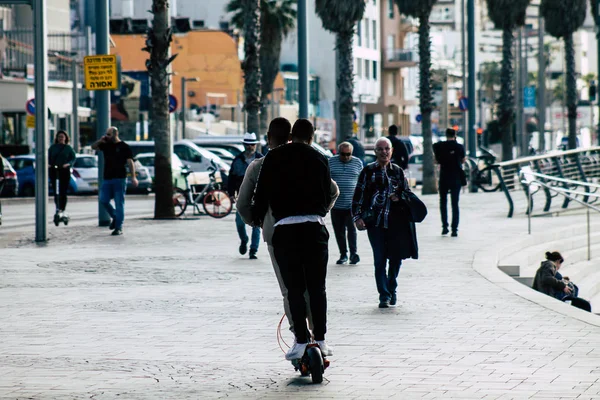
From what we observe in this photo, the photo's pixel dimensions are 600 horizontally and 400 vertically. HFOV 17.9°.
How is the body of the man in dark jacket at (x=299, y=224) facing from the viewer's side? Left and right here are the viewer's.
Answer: facing away from the viewer

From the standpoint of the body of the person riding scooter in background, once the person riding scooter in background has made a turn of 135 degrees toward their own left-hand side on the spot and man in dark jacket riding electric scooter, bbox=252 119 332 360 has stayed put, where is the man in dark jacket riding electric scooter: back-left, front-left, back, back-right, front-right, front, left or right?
back-right

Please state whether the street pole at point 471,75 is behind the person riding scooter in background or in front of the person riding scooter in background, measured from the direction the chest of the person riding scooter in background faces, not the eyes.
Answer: behind

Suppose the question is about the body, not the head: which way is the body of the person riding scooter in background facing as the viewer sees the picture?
toward the camera

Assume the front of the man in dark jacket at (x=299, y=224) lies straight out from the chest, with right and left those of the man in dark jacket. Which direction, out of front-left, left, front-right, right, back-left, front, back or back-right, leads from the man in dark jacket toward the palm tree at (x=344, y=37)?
front

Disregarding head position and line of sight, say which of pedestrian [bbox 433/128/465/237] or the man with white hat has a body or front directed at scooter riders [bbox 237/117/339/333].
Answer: the man with white hat

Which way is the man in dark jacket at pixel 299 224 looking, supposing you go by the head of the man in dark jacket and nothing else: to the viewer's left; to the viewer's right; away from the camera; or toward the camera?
away from the camera

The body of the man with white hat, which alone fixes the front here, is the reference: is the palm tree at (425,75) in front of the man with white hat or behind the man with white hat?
behind
